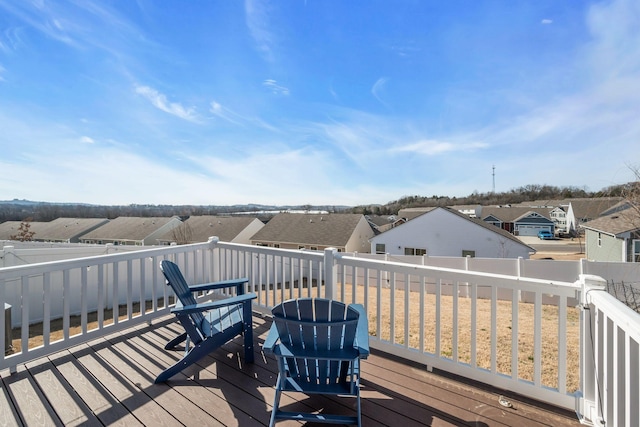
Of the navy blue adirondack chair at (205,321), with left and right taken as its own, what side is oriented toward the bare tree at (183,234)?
left

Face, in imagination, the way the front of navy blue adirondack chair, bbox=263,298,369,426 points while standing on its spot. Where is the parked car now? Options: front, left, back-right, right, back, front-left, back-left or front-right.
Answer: front-right

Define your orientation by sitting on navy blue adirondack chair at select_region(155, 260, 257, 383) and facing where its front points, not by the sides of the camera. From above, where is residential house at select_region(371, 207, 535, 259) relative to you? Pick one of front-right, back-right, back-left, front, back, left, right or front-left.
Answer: front-left

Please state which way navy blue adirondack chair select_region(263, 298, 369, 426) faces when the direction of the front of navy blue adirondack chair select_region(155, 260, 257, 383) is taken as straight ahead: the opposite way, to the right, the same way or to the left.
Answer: to the left

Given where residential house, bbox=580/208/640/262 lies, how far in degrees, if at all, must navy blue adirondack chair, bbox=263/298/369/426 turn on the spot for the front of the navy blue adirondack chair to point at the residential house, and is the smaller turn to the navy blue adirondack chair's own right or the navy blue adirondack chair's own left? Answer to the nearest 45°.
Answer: approximately 45° to the navy blue adirondack chair's own right

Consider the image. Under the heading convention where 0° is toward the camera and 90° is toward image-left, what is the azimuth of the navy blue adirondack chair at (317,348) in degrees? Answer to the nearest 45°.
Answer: approximately 180°

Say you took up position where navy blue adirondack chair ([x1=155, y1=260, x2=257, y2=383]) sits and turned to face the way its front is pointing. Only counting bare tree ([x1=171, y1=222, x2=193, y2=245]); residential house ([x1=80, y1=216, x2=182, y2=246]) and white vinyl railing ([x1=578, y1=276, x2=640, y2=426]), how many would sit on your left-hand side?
2

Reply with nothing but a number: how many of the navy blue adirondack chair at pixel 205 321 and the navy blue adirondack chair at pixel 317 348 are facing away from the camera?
1

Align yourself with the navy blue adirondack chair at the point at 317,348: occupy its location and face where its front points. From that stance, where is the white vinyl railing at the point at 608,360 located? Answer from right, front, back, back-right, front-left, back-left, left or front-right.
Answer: right

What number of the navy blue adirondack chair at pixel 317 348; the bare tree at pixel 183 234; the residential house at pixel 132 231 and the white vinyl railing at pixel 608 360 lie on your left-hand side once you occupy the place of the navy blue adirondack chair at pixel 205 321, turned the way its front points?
2

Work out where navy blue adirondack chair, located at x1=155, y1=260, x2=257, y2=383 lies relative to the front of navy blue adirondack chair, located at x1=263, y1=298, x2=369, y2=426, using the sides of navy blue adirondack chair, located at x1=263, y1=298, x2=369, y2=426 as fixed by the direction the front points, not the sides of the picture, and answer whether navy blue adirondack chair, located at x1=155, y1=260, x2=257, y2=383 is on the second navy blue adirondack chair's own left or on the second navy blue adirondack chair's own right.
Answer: on the second navy blue adirondack chair's own left

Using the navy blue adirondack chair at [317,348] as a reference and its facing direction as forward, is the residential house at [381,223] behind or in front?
in front

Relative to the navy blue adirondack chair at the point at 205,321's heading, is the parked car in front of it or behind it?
in front

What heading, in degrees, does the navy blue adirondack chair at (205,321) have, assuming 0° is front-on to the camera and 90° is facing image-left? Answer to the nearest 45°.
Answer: approximately 270°

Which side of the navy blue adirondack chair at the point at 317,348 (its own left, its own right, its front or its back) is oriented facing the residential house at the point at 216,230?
front

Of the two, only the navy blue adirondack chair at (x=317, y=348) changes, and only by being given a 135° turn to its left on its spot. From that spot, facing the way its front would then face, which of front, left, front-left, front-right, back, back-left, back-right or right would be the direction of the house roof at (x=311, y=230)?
back-right
